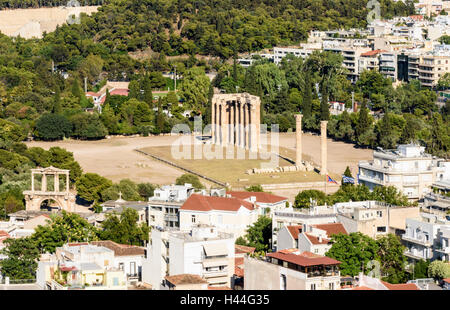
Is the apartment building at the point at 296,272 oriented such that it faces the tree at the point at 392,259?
no

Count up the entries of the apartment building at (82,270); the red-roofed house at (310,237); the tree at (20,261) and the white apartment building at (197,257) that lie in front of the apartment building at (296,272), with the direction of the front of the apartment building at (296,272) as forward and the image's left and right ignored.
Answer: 0

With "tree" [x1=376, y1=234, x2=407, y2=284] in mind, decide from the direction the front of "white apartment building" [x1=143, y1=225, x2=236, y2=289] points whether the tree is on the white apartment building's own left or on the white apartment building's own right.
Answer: on the white apartment building's own left

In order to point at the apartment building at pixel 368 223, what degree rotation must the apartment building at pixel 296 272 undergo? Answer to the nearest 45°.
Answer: approximately 135° to its left

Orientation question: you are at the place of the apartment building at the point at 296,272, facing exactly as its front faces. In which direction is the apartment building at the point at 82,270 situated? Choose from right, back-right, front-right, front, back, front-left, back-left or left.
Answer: back-right

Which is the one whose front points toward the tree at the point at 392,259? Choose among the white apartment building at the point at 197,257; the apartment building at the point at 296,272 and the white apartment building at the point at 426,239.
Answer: the white apartment building at the point at 426,239

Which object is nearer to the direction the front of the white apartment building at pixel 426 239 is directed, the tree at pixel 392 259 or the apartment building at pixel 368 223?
the tree

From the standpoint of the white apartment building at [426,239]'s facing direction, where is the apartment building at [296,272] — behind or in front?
in front

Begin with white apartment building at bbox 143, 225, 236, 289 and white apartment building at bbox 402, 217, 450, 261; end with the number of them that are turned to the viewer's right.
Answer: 0

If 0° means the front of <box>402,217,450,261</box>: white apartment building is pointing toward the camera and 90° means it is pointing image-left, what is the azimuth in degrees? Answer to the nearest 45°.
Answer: approximately 45°

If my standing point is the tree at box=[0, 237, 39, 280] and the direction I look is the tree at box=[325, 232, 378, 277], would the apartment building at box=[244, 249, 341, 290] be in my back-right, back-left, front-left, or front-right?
front-right

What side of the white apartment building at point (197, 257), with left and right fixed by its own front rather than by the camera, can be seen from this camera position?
front

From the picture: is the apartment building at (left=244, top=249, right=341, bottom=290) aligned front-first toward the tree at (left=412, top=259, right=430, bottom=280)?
no

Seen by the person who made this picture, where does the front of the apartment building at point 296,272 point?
facing the viewer and to the right of the viewer
